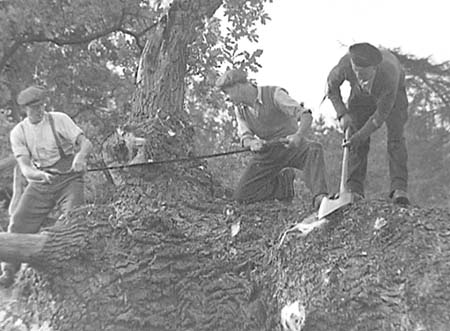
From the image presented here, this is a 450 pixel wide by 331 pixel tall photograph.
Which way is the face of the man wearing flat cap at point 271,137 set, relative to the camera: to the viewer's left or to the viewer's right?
to the viewer's left

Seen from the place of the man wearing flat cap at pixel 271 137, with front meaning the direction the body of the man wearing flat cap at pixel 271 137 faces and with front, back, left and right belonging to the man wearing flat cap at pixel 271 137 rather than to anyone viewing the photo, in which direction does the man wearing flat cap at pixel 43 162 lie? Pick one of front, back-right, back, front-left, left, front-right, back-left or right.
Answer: front-right

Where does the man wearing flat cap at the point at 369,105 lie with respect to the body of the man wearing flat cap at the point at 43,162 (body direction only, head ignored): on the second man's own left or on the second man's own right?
on the second man's own left

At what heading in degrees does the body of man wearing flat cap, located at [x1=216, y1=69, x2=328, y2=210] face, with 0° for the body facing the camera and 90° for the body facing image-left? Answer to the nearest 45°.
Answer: approximately 45°
